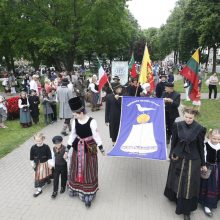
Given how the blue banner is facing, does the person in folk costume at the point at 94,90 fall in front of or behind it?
behind

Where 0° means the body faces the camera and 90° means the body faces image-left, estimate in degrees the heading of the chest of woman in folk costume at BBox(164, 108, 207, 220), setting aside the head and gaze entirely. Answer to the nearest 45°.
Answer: approximately 0°

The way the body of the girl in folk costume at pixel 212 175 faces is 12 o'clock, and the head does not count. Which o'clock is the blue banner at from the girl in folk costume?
The blue banner is roughly at 4 o'clock from the girl in folk costume.

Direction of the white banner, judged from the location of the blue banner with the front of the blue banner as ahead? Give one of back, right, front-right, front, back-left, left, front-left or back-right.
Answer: back

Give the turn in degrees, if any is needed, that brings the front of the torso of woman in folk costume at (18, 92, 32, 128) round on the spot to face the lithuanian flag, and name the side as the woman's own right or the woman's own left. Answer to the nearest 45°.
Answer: approximately 45° to the woman's own left

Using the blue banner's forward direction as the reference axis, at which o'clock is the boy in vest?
The boy in vest is roughly at 2 o'clock from the blue banner.

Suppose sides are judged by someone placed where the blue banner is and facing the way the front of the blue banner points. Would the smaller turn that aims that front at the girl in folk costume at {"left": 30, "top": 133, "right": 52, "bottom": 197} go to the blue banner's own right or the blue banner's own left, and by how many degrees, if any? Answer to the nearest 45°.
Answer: approximately 90° to the blue banner's own right

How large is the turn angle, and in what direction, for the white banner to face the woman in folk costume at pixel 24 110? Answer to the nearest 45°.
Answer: approximately 45° to its right
